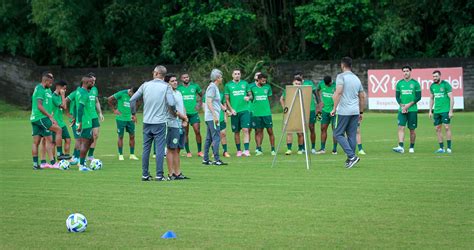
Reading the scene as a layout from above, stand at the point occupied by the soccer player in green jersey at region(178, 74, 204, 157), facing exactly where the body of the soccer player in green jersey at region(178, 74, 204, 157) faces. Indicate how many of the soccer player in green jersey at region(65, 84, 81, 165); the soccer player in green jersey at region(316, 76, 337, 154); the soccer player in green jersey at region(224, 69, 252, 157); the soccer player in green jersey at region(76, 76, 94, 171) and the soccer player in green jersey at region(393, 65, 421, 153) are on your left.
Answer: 3

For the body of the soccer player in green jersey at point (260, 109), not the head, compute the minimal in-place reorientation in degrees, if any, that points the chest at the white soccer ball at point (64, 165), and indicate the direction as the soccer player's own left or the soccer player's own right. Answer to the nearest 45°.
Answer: approximately 45° to the soccer player's own right

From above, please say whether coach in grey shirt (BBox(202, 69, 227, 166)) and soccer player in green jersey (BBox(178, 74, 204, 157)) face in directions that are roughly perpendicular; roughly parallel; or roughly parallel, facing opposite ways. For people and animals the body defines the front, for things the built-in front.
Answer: roughly perpendicular

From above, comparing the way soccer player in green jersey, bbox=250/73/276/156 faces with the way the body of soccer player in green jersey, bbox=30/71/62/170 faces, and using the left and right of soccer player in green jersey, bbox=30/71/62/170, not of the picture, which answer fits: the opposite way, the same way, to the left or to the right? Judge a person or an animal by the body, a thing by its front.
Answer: to the right

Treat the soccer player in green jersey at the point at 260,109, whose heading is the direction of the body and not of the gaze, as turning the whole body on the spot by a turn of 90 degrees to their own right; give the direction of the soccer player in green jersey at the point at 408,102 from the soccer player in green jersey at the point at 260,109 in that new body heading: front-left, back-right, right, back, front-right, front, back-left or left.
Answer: back

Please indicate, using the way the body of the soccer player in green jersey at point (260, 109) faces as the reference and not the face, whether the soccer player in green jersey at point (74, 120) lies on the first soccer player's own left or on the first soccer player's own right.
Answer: on the first soccer player's own right

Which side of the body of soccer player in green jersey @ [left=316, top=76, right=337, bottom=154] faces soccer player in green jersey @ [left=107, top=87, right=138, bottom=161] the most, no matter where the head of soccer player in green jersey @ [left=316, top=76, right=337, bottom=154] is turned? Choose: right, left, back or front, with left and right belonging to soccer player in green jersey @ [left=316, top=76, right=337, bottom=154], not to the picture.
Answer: right

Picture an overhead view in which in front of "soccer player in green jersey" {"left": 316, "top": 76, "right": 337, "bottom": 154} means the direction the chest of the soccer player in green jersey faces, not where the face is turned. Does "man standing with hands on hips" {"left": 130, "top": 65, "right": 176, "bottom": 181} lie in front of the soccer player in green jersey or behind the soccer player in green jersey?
in front

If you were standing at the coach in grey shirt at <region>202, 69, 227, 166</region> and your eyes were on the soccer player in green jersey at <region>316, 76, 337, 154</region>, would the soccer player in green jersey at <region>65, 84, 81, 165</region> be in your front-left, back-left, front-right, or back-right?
back-left

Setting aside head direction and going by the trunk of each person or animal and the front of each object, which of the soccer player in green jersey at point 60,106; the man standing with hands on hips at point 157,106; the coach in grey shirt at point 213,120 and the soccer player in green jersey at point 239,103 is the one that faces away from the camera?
the man standing with hands on hips

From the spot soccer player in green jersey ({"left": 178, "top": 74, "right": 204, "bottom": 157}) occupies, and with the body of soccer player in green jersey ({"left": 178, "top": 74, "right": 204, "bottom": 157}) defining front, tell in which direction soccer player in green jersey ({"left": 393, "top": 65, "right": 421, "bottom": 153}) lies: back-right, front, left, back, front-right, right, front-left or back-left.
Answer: left
